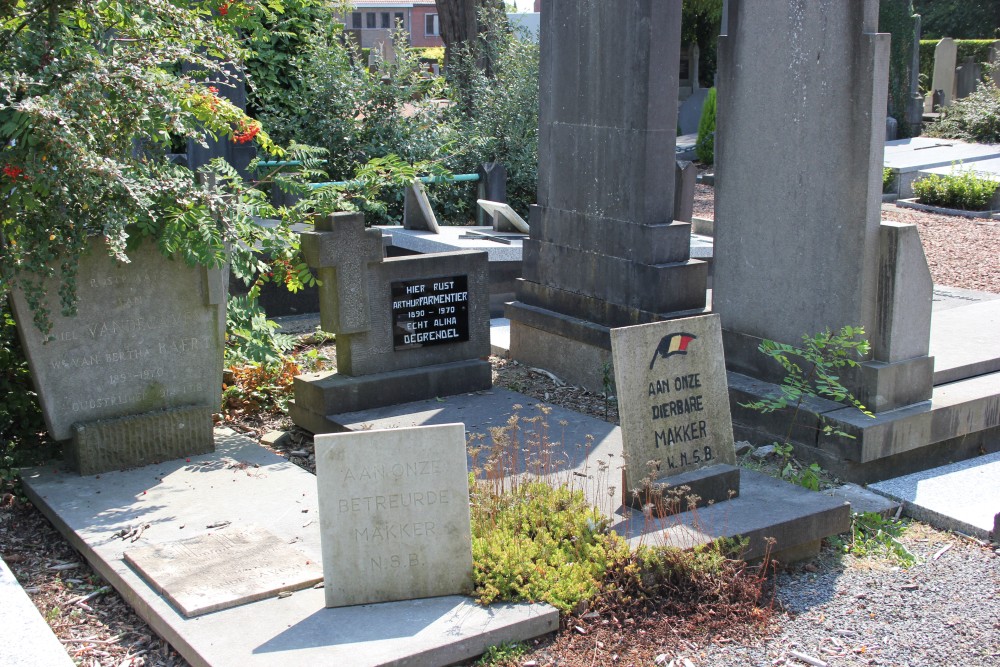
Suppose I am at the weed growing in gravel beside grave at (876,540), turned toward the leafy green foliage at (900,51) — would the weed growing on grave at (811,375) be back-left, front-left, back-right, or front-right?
front-left

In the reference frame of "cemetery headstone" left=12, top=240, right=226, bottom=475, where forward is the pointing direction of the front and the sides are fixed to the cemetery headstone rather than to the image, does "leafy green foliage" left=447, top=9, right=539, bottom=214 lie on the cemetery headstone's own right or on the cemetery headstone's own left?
on the cemetery headstone's own left

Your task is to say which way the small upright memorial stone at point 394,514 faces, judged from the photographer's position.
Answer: facing the viewer

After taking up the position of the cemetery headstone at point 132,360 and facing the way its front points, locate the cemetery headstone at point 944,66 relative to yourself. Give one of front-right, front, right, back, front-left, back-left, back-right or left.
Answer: left

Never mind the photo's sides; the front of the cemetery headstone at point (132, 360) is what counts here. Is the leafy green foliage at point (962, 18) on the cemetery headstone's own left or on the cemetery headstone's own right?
on the cemetery headstone's own left

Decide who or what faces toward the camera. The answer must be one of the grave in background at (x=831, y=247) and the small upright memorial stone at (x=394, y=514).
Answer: the small upright memorial stone

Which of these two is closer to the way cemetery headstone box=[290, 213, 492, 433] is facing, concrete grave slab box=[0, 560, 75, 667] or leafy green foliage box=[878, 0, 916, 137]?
the concrete grave slab

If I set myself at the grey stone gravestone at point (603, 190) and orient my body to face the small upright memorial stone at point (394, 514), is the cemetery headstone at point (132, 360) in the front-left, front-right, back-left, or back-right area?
front-right

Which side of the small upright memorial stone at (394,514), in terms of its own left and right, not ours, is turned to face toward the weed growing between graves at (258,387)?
back

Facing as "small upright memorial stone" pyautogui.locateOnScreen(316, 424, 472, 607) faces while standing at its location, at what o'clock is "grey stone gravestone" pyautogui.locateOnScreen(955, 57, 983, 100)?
The grey stone gravestone is roughly at 7 o'clock from the small upright memorial stone.

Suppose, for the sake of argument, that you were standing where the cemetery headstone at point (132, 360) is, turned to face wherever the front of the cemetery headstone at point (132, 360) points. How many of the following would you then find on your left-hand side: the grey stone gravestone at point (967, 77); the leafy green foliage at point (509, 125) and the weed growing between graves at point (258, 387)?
3

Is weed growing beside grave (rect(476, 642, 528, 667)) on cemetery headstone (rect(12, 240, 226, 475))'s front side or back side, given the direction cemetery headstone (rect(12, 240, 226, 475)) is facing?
on the front side
